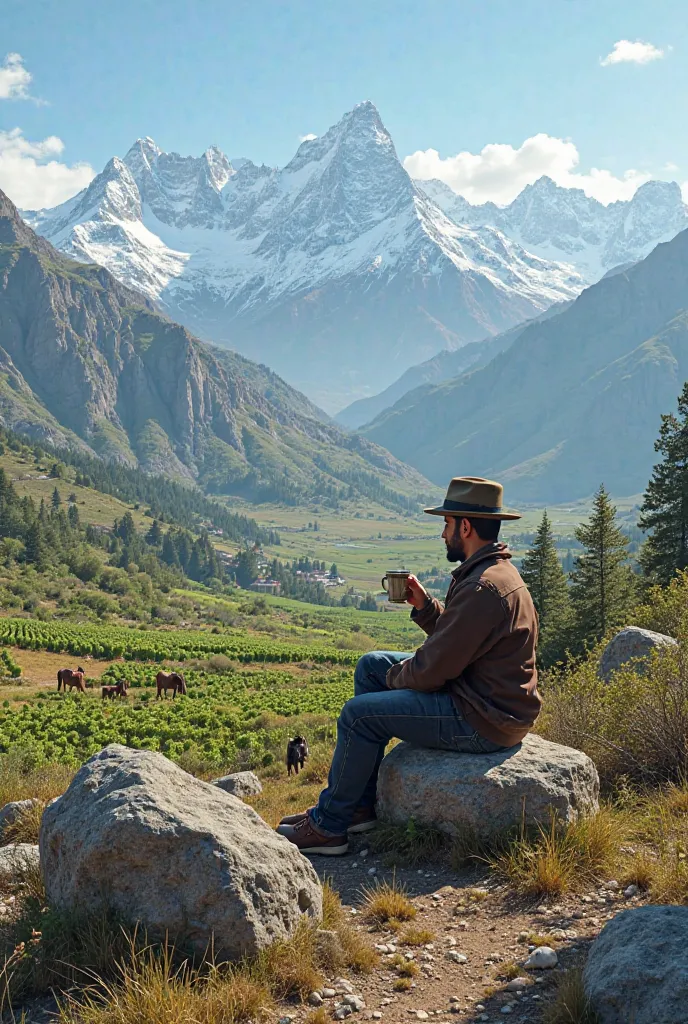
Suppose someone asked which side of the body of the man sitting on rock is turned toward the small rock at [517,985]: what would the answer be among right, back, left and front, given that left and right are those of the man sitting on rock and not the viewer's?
left

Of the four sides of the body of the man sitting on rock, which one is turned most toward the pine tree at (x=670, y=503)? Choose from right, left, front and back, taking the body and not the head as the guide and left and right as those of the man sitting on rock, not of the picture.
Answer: right

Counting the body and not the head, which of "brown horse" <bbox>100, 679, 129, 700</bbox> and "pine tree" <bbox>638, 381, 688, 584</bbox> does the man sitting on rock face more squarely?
the brown horse

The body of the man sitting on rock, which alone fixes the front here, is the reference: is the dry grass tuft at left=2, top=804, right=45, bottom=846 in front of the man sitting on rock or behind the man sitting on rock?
in front

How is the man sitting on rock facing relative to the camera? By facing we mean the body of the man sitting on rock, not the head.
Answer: to the viewer's left

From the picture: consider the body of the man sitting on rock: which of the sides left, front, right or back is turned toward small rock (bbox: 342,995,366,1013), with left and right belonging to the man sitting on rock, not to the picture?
left

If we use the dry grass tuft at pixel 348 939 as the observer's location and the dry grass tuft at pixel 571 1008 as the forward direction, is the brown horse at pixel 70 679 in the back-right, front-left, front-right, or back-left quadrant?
back-left

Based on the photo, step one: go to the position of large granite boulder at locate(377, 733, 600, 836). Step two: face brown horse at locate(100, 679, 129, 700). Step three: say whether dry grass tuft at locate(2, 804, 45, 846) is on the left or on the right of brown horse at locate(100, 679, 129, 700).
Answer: left

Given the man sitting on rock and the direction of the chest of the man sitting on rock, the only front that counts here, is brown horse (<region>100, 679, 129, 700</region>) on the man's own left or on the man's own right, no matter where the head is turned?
on the man's own right

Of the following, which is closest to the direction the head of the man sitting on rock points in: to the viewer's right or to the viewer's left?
to the viewer's left
